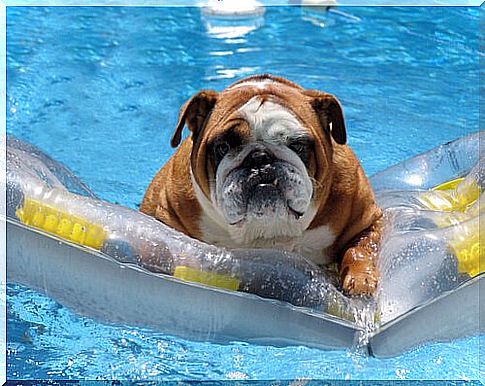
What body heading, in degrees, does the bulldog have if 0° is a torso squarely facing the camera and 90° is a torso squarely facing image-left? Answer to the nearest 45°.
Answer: approximately 0°
